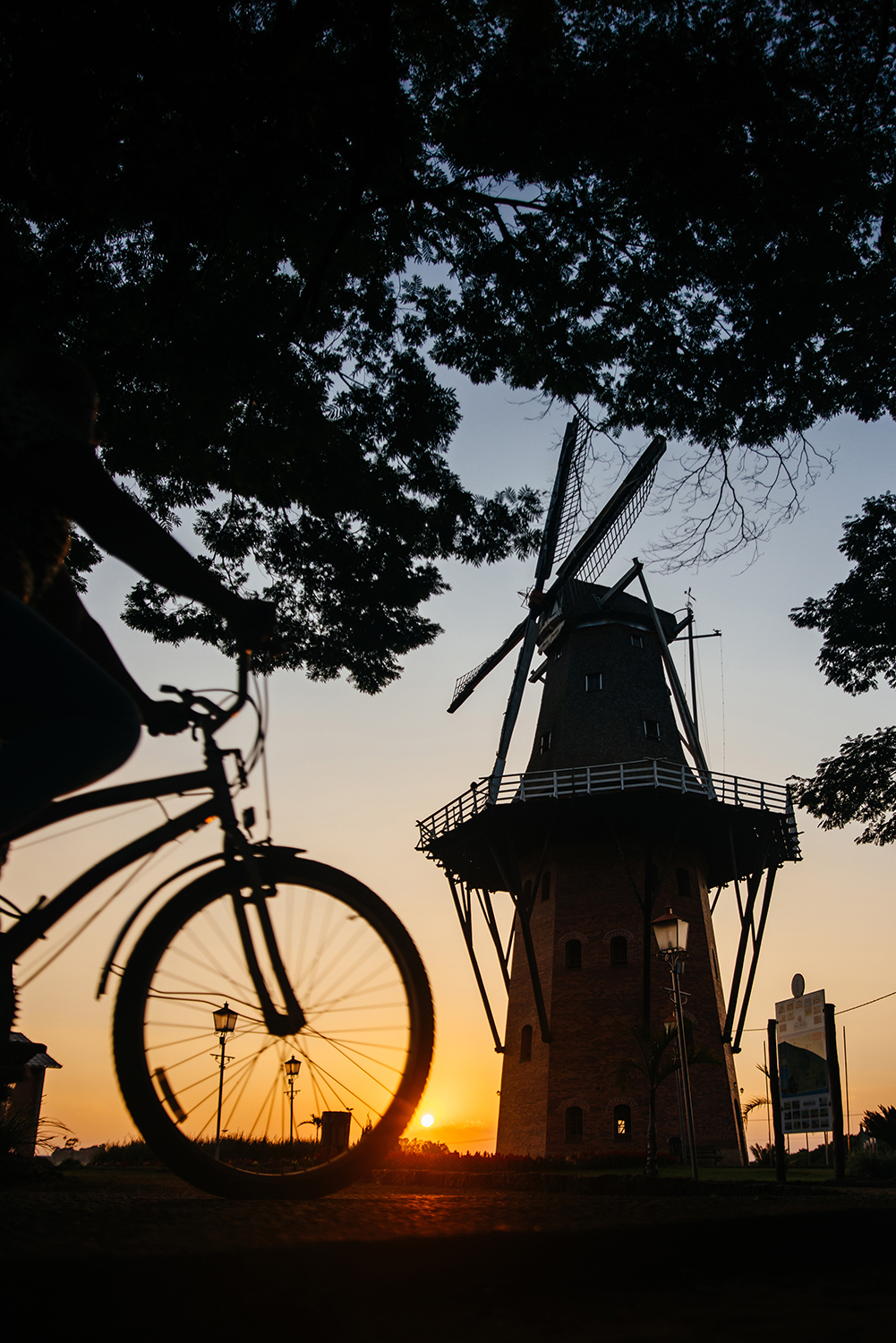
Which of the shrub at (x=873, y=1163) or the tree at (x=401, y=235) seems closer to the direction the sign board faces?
the tree

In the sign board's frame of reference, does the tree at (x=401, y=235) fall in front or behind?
in front

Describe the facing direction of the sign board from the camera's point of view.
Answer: facing the viewer and to the left of the viewer

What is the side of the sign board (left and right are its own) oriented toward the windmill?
right

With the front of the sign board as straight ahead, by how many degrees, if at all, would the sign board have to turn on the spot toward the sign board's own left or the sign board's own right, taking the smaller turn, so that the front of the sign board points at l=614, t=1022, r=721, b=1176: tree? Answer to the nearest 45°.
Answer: approximately 135° to the sign board's own right
